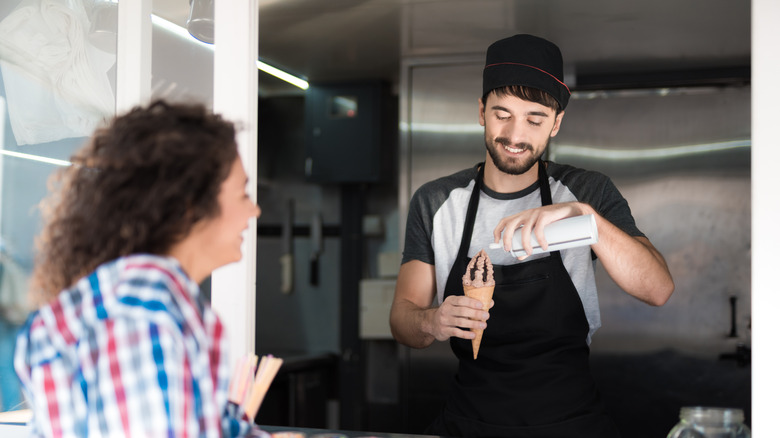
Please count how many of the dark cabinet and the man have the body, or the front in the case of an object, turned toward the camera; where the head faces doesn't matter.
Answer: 2

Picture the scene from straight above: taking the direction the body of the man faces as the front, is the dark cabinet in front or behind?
behind

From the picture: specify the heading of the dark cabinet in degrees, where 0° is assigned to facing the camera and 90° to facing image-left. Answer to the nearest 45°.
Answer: approximately 0°

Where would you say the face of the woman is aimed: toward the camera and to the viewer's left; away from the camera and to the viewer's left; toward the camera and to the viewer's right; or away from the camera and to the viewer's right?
away from the camera and to the viewer's right

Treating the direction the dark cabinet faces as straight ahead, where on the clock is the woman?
The woman is roughly at 12 o'clock from the dark cabinet.

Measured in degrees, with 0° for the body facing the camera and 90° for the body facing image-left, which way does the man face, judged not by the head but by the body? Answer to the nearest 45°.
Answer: approximately 0°

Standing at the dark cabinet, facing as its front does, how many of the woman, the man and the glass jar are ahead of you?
3
